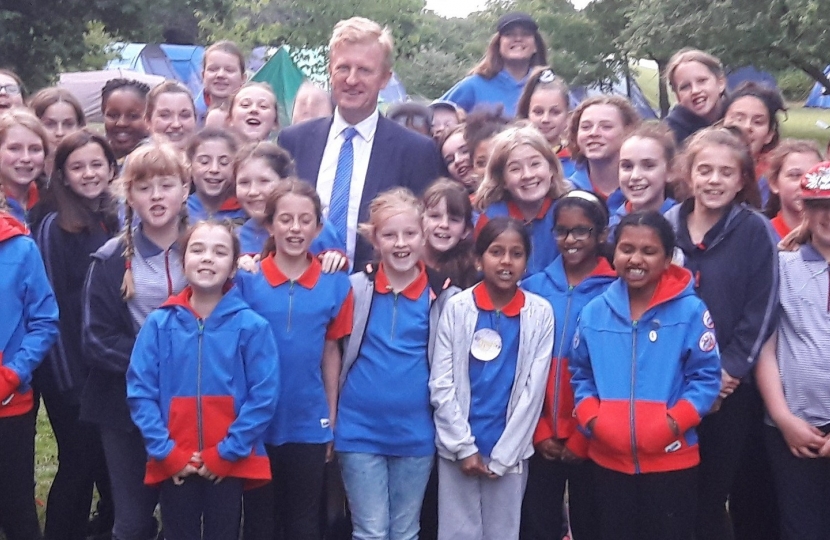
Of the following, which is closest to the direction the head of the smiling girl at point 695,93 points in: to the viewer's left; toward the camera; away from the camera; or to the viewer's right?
toward the camera

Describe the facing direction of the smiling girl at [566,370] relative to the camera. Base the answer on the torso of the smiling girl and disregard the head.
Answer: toward the camera

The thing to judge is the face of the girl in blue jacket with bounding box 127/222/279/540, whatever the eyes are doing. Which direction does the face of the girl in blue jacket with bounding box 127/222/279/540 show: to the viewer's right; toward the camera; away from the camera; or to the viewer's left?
toward the camera

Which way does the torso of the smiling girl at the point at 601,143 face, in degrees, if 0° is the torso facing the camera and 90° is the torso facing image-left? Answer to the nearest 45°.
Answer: approximately 0°

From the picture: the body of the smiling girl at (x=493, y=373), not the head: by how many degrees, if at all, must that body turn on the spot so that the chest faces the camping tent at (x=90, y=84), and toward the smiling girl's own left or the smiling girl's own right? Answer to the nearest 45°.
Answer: approximately 135° to the smiling girl's own right

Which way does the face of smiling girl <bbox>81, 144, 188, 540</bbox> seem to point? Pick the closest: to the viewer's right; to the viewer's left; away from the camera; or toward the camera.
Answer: toward the camera

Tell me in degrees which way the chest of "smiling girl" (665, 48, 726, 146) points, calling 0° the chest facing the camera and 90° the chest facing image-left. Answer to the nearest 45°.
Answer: approximately 45°

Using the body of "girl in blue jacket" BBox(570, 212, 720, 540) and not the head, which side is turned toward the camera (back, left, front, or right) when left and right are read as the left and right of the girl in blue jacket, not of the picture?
front

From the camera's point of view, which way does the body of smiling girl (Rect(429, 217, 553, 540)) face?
toward the camera

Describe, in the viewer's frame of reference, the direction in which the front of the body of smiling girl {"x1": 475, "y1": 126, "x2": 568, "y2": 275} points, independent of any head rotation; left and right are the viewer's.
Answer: facing the viewer

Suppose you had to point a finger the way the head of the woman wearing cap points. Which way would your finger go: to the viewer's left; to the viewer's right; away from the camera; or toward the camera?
toward the camera

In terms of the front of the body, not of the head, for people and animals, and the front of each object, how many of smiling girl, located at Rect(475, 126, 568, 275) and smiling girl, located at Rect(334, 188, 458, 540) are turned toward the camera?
2

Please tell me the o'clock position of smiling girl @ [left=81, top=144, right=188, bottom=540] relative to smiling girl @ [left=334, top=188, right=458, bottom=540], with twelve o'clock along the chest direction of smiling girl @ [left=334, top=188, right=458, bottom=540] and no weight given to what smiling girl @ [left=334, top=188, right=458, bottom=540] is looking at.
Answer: smiling girl @ [left=81, top=144, right=188, bottom=540] is roughly at 3 o'clock from smiling girl @ [left=334, top=188, right=458, bottom=540].
